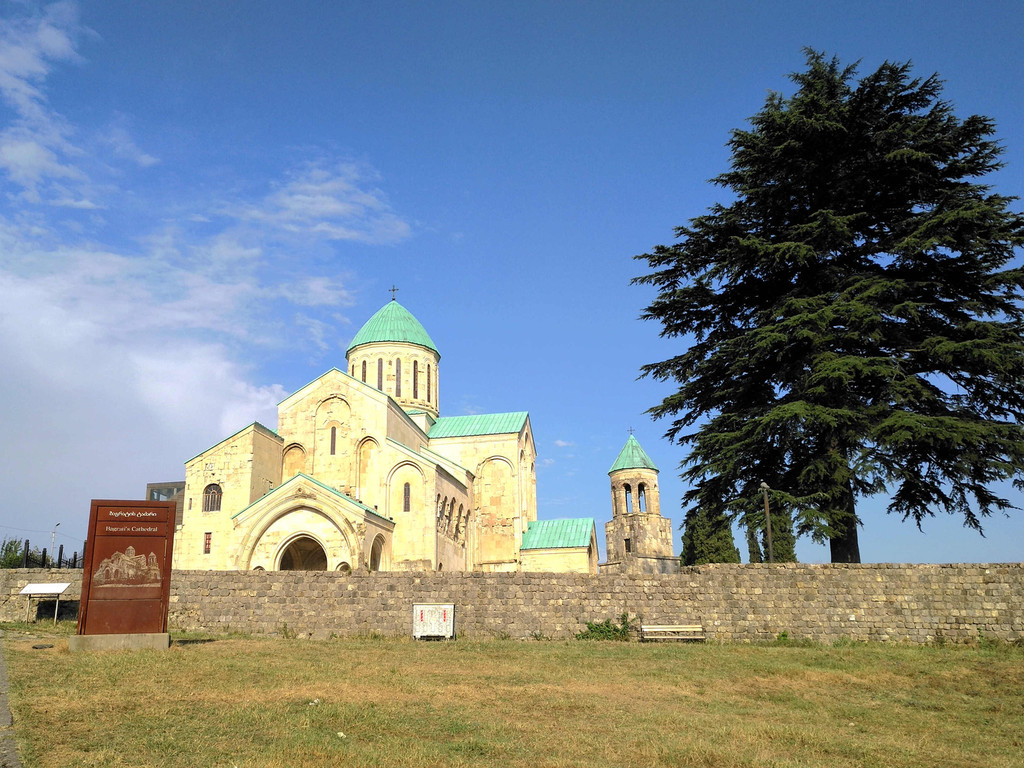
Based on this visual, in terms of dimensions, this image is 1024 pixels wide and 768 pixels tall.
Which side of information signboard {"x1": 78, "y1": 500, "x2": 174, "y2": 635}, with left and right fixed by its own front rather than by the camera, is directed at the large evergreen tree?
left

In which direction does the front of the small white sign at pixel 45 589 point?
toward the camera

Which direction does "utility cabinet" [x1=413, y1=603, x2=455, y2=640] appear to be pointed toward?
toward the camera

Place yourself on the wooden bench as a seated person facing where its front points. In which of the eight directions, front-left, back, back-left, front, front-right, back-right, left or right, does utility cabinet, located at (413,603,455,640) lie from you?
right

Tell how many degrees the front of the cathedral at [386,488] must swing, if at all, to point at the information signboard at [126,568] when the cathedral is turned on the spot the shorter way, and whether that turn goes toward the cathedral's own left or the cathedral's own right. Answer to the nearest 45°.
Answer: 0° — it already faces it

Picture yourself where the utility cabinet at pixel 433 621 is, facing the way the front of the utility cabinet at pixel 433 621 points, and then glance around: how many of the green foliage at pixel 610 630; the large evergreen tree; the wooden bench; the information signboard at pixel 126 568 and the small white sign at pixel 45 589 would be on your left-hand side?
3

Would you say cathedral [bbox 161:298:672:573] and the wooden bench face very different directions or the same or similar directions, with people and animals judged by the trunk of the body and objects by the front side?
same or similar directions

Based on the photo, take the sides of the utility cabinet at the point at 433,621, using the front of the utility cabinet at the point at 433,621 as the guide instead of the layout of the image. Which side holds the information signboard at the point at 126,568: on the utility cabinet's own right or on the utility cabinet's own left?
on the utility cabinet's own right

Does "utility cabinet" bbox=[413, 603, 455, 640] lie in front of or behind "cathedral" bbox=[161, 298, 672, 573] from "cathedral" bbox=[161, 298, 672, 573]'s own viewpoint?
in front

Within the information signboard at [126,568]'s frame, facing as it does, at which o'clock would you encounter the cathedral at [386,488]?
The cathedral is roughly at 7 o'clock from the information signboard.

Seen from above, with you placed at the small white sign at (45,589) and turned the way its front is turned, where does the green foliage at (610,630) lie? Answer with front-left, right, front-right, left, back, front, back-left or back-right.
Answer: front-left

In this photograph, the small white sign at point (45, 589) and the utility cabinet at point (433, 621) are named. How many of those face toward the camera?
2

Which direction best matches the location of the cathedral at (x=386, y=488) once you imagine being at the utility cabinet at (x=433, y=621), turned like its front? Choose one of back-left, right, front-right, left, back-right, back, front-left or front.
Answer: back
